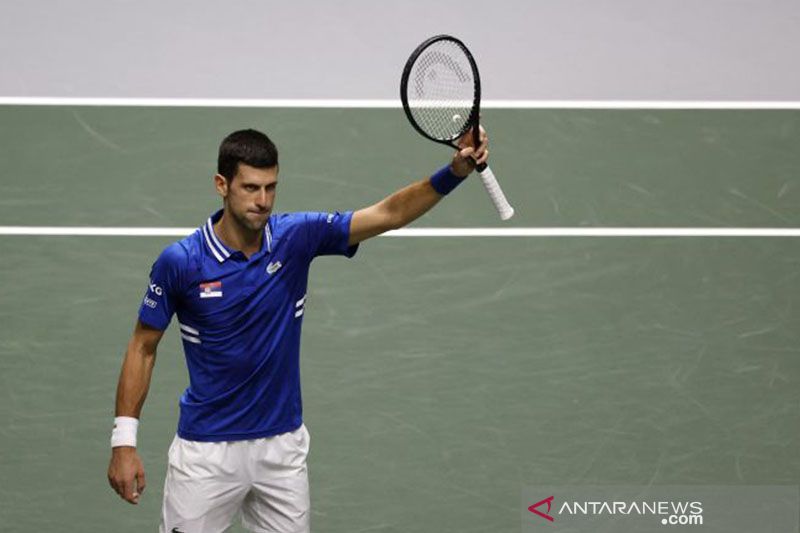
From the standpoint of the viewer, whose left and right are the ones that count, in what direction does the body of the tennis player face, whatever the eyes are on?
facing the viewer and to the right of the viewer

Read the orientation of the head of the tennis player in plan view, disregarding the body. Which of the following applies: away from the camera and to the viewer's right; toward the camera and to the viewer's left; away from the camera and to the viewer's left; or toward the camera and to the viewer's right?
toward the camera and to the viewer's right
